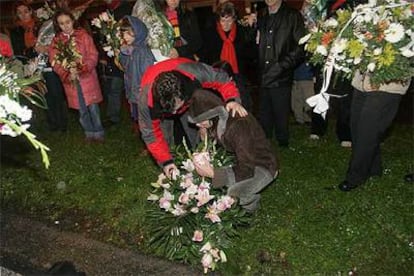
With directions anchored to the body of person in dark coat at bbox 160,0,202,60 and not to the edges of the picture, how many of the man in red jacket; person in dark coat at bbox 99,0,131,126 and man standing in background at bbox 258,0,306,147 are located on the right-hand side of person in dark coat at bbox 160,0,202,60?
1

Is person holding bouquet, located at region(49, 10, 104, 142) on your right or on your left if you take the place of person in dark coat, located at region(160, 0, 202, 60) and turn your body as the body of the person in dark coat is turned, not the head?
on your right

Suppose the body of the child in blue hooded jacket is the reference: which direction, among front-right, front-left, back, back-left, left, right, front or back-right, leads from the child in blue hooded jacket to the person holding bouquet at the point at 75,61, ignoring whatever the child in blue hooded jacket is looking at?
right

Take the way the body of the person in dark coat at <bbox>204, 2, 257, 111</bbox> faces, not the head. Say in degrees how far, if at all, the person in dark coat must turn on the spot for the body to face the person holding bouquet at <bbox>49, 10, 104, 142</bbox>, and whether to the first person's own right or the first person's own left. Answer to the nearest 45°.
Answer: approximately 90° to the first person's own right

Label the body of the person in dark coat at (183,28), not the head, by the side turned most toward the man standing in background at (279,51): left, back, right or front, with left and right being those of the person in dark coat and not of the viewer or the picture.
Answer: left

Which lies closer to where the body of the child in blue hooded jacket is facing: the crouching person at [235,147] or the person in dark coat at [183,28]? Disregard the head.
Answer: the crouching person

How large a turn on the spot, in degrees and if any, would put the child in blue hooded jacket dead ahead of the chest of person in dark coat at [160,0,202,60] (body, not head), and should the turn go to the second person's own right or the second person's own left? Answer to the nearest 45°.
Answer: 0° — they already face them

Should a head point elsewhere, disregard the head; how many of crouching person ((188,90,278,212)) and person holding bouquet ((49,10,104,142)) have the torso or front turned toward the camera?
1

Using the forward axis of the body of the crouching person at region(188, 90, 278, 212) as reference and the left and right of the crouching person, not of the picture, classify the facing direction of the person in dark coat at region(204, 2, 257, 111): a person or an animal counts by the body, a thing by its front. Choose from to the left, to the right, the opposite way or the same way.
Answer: to the left

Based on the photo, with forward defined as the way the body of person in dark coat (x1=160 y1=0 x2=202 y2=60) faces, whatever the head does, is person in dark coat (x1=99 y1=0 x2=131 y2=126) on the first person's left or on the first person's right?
on the first person's right

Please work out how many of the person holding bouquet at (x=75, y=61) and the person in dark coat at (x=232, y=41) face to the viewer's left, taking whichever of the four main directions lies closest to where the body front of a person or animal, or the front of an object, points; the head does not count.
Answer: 0

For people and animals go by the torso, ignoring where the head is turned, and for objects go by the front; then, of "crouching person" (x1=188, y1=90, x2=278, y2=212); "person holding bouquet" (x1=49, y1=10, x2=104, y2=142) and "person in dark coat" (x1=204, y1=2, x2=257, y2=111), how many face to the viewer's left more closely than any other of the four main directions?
1

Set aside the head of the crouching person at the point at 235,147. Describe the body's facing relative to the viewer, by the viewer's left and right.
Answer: facing to the left of the viewer
